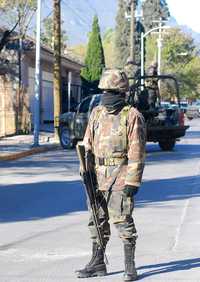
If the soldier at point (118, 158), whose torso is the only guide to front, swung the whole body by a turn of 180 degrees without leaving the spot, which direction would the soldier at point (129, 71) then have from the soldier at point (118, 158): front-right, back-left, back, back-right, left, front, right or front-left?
front-left

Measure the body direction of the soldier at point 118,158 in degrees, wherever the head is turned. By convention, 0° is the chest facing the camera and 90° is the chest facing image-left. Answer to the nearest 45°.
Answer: approximately 45°

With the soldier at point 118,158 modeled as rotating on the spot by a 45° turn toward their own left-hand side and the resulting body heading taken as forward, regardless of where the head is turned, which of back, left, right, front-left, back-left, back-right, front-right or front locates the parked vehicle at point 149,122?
back

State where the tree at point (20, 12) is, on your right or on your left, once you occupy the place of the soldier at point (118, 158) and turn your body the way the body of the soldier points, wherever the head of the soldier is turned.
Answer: on your right
